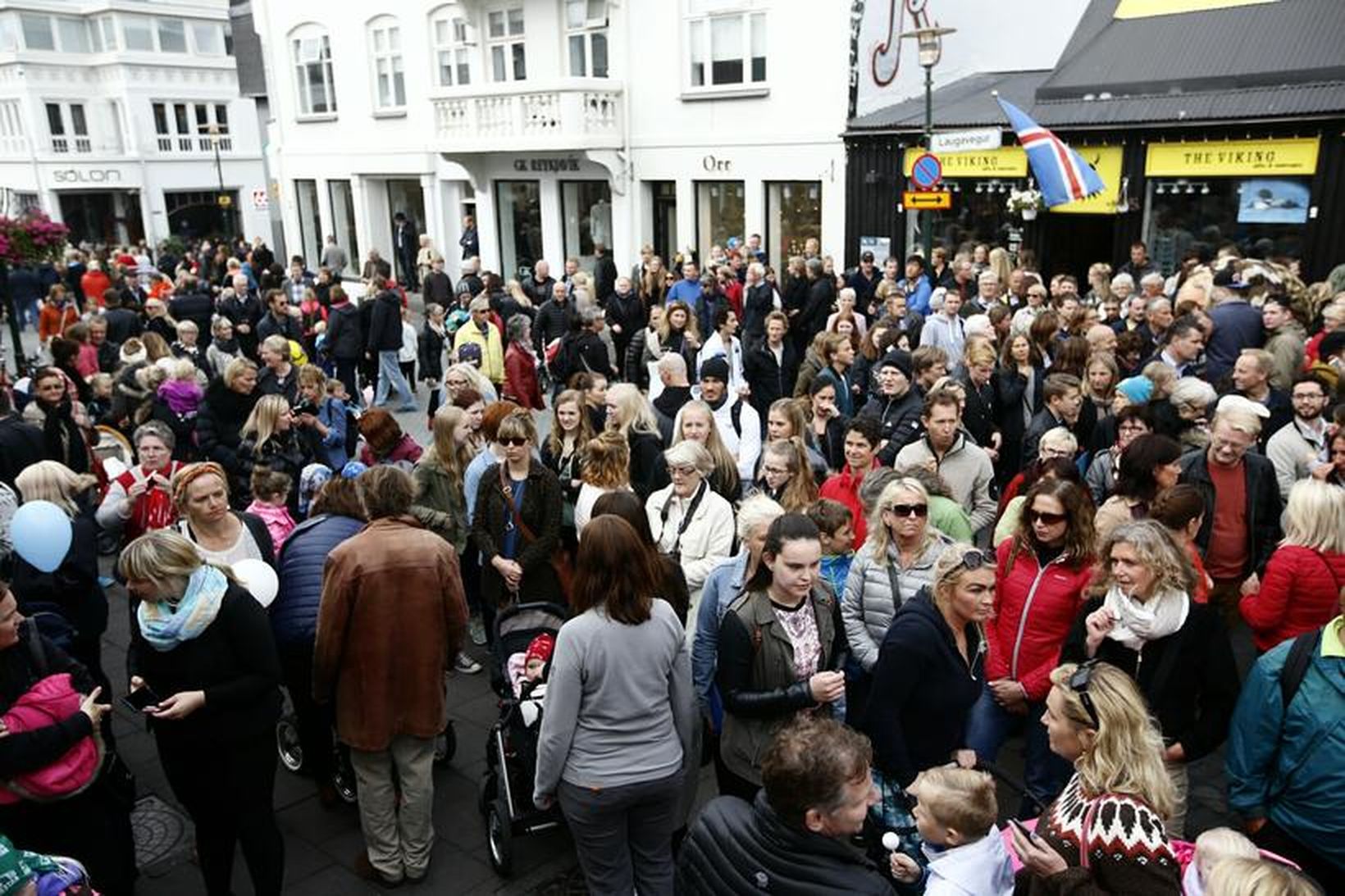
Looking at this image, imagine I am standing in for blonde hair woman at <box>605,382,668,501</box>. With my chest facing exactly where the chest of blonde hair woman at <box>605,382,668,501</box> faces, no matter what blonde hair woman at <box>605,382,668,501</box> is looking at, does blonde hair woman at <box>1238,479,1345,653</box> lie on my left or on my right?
on my left

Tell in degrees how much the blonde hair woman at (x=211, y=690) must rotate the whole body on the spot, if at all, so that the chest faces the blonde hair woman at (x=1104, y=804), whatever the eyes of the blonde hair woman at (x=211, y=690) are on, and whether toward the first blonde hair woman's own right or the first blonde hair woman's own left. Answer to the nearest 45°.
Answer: approximately 90° to the first blonde hair woman's own left

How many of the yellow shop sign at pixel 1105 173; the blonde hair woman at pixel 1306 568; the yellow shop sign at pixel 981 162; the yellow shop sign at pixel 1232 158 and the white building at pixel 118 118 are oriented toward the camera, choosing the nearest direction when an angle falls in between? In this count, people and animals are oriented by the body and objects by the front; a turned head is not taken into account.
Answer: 4

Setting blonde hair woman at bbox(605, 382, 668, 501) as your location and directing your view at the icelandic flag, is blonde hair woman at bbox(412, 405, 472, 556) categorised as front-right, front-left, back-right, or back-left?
back-left

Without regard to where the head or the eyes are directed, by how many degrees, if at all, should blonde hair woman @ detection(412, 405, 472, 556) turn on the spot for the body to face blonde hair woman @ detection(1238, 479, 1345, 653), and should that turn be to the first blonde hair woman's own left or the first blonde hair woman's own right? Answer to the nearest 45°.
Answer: approximately 45° to the first blonde hair woman's own right

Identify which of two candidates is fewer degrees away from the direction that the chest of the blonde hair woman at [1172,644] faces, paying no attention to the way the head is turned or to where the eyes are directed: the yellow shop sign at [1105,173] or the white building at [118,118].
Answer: the white building

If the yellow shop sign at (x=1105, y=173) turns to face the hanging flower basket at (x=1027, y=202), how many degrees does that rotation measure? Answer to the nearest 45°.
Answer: approximately 90° to its right

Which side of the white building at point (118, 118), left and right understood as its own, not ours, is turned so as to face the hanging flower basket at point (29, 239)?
front

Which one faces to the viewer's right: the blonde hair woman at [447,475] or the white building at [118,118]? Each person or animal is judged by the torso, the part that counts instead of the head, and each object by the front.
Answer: the blonde hair woman

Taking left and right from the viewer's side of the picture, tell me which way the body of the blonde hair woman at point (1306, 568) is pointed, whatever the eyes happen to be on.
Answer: facing away from the viewer and to the left of the viewer

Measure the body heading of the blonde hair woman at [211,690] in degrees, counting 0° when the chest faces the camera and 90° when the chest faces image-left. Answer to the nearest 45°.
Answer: approximately 45°

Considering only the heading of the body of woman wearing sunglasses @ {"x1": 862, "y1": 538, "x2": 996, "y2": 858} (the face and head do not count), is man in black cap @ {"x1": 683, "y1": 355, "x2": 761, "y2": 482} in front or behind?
behind

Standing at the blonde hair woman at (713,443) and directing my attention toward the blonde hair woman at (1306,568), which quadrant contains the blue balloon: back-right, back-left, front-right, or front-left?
back-right

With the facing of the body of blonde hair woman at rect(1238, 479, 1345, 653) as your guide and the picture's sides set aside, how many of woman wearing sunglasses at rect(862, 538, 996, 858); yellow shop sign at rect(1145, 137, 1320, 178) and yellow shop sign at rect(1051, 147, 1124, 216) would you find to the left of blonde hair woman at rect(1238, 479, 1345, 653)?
1
